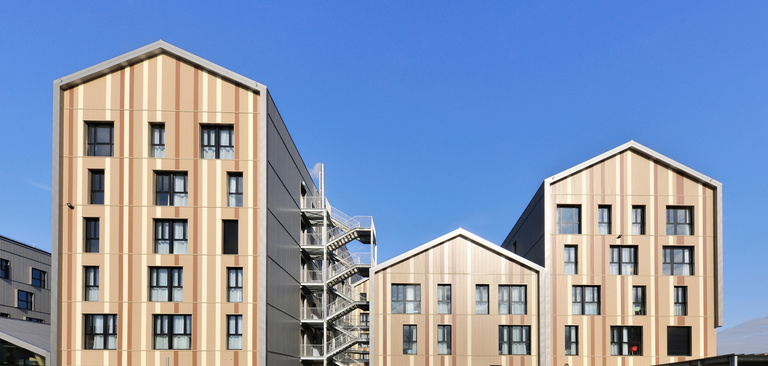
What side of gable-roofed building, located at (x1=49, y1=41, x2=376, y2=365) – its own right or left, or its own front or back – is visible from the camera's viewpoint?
front
